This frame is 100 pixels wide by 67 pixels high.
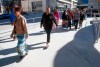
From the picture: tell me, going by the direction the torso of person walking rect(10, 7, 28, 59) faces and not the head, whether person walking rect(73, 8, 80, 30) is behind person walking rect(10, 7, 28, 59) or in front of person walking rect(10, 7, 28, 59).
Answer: behind

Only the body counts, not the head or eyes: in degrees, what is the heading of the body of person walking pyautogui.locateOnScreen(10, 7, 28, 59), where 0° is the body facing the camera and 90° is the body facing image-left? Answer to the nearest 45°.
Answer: approximately 45°

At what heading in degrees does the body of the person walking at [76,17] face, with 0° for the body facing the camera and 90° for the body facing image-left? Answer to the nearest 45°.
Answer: approximately 0°

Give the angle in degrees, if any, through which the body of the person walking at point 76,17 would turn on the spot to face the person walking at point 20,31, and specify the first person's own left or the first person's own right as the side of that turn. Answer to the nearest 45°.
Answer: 0° — they already face them
